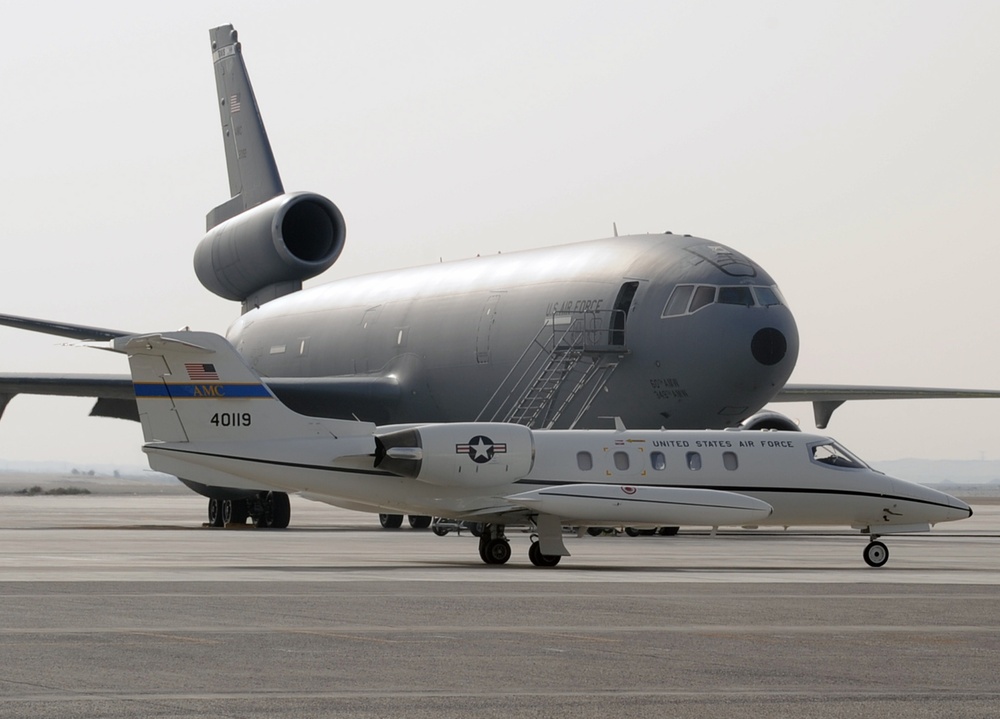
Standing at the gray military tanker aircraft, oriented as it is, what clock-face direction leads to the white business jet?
The white business jet is roughly at 2 o'clock from the gray military tanker aircraft.

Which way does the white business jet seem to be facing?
to the viewer's right

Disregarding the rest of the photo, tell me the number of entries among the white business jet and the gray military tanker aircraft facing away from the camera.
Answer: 0

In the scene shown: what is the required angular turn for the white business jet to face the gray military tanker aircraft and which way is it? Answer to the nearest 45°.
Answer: approximately 90° to its left
